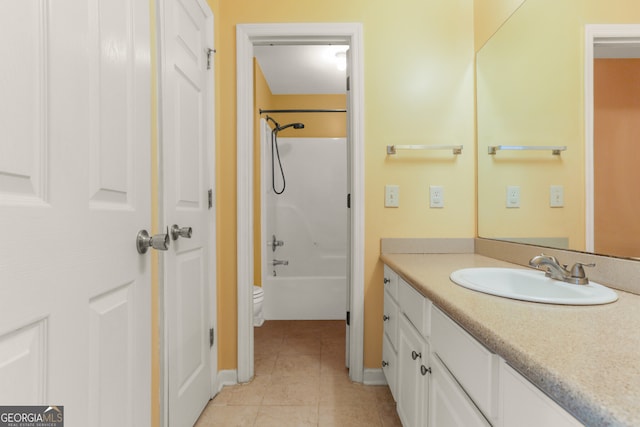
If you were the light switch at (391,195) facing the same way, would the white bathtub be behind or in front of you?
behind

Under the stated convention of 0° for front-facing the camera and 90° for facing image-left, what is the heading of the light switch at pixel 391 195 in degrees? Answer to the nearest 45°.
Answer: approximately 0°

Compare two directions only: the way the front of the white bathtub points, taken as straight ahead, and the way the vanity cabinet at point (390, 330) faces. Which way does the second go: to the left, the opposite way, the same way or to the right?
to the right

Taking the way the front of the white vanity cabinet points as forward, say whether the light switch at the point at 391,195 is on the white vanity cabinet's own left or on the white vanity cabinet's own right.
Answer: on the white vanity cabinet's own right

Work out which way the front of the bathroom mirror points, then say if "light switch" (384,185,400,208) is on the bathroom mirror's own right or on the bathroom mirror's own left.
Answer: on the bathroom mirror's own right

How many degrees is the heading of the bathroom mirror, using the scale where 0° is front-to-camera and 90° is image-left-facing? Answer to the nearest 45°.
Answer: approximately 45°

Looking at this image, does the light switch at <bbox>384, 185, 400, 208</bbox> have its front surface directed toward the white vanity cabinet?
yes

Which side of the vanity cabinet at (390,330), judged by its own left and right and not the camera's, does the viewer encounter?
left

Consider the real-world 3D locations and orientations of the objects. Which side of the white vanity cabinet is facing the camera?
left

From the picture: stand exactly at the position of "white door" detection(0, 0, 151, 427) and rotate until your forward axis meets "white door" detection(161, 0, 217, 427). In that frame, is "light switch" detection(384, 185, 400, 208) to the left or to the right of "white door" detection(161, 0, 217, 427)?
right

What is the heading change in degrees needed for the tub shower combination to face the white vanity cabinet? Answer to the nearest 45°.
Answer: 0° — it already faces it
